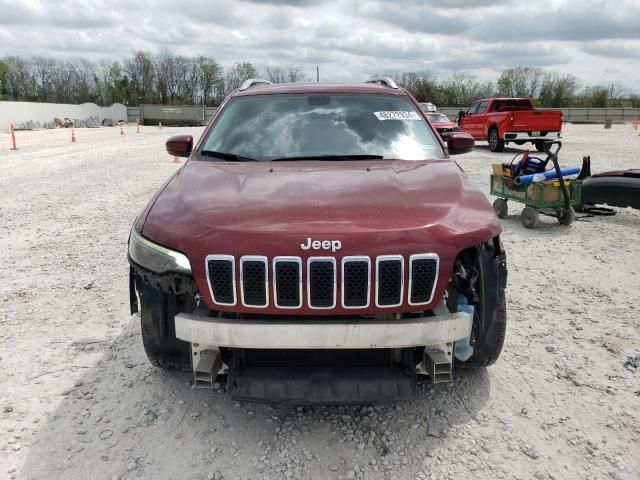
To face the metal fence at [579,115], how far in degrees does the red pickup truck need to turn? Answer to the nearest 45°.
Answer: approximately 45° to its right

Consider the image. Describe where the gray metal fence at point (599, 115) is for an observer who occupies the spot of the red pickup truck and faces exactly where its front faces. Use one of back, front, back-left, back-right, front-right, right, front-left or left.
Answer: front-right

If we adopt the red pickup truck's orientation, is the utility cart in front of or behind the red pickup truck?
behind

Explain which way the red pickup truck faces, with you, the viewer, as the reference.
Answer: facing away from the viewer and to the left of the viewer

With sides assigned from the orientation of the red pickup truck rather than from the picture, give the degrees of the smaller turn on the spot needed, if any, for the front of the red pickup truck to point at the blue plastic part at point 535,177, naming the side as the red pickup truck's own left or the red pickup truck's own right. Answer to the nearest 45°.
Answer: approximately 135° to the red pickup truck's own left

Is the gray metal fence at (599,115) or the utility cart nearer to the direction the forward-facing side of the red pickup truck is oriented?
the gray metal fence

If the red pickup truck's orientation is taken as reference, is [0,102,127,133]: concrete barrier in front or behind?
in front
